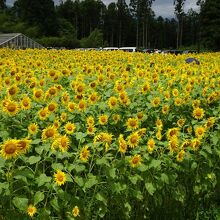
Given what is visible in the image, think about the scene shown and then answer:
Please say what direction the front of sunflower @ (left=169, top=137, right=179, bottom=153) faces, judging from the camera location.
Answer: facing the viewer and to the right of the viewer

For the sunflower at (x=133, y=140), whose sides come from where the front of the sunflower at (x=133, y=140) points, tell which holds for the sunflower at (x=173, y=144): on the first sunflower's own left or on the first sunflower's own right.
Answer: on the first sunflower's own left

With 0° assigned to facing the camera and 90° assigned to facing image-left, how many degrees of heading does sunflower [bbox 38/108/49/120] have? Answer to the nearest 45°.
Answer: approximately 0°

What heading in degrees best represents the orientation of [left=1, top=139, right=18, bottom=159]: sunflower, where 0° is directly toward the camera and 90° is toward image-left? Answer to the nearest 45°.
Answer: approximately 0°

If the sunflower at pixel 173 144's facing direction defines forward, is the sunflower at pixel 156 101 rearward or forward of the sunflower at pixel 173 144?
rearward

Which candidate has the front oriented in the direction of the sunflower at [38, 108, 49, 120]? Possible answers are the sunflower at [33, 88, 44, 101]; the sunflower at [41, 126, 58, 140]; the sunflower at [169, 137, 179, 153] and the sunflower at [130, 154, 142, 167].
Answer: the sunflower at [33, 88, 44, 101]

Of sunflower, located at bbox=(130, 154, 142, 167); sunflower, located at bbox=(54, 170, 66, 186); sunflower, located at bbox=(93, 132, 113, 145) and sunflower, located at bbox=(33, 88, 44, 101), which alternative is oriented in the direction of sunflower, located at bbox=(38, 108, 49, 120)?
sunflower, located at bbox=(33, 88, 44, 101)

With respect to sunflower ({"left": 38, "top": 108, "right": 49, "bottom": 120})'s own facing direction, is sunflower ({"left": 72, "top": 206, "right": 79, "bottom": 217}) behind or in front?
in front

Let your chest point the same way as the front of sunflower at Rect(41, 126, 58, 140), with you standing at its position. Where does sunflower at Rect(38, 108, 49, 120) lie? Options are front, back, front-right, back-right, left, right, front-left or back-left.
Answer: back
